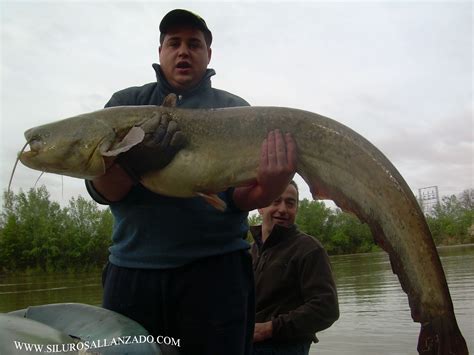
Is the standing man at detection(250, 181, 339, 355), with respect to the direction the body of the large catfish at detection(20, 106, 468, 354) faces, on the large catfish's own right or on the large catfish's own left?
on the large catfish's own right

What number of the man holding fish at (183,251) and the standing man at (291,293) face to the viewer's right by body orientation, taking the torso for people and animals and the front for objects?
0

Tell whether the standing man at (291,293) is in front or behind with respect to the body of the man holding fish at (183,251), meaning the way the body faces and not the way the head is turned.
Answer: behind

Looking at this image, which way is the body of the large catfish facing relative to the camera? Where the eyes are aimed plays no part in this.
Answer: to the viewer's left
